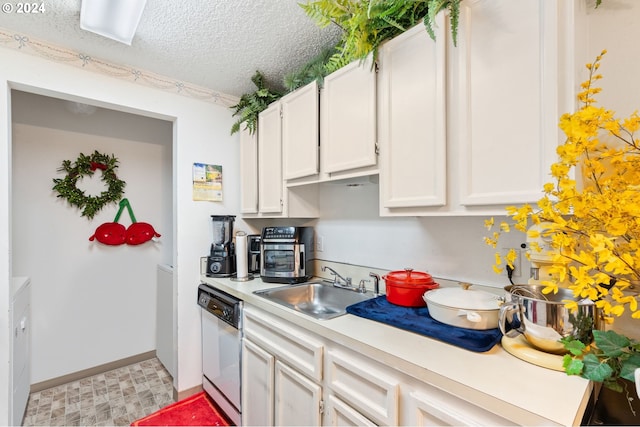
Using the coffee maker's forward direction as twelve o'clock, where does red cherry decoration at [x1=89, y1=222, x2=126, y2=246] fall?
The red cherry decoration is roughly at 4 o'clock from the coffee maker.

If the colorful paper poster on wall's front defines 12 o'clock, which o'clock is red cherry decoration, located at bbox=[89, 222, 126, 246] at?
The red cherry decoration is roughly at 4 o'clock from the colorful paper poster on wall.

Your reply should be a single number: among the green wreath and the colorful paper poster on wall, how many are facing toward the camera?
2

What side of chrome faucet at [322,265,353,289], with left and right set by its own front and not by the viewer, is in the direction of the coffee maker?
right

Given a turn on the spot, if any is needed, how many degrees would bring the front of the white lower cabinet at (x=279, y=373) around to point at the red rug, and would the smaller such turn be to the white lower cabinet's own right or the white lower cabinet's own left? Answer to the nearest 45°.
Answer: approximately 90° to the white lower cabinet's own right

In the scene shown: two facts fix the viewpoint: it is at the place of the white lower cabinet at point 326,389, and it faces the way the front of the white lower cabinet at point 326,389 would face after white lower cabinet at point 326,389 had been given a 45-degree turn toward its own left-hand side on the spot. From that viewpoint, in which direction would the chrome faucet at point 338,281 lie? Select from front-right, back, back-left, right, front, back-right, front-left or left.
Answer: back

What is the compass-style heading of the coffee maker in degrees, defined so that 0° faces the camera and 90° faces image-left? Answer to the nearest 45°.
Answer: approximately 0°

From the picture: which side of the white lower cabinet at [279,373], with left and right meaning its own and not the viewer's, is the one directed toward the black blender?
right

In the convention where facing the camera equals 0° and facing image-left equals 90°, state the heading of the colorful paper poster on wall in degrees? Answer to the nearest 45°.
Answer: approximately 0°

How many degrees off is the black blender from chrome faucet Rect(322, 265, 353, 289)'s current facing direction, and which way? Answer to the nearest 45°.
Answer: approximately 45° to its right
